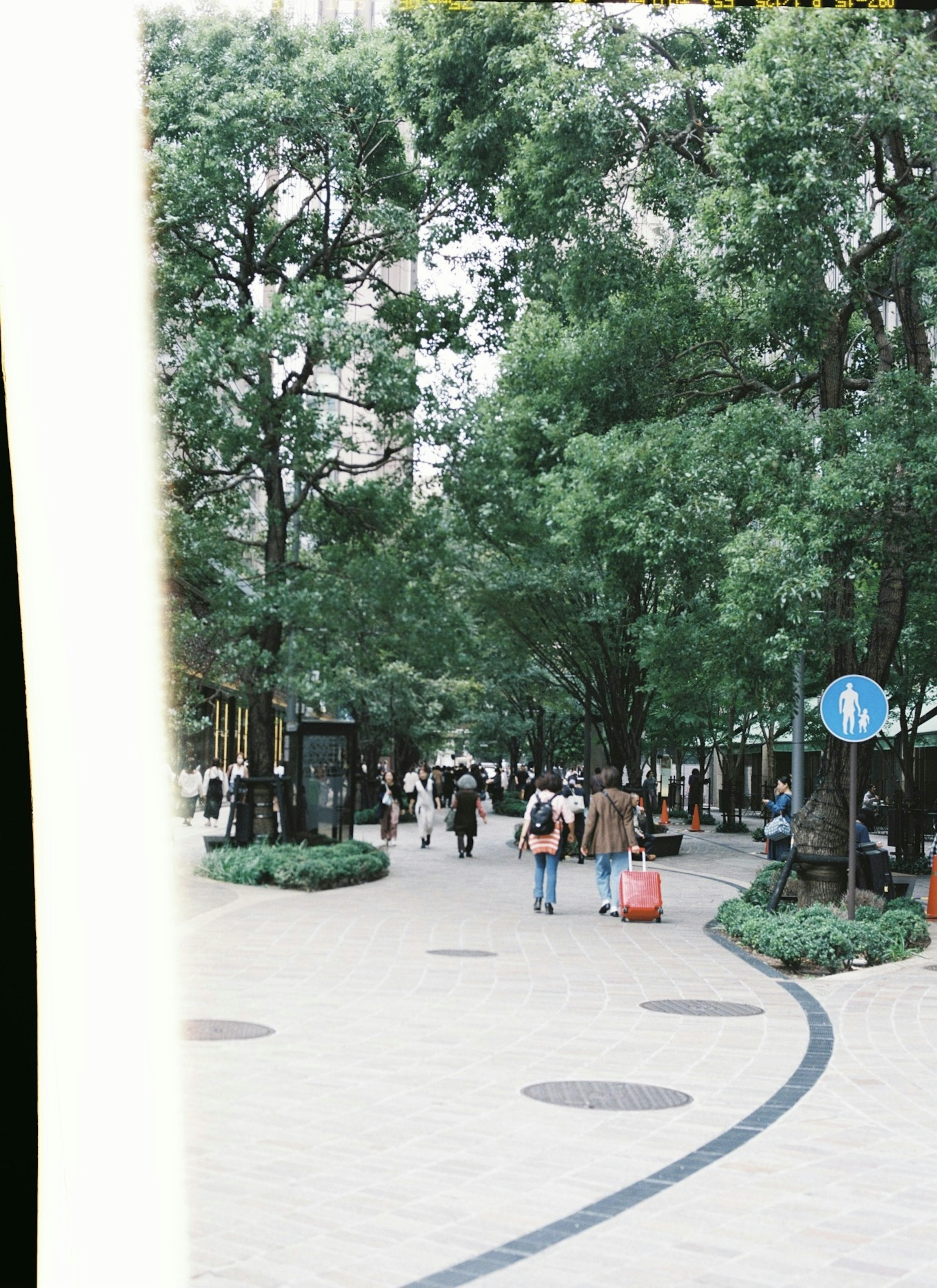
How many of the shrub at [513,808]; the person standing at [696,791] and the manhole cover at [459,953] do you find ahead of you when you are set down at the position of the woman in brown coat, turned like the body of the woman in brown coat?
2

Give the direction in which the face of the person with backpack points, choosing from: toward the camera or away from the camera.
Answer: away from the camera

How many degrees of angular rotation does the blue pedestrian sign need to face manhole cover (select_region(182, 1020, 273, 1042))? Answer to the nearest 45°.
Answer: approximately 45° to its right

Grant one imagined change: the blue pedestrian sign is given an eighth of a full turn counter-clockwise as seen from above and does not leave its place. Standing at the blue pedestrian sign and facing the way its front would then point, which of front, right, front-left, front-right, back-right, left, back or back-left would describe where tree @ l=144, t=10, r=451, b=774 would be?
back

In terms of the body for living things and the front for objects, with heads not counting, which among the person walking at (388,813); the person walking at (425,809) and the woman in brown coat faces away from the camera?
the woman in brown coat

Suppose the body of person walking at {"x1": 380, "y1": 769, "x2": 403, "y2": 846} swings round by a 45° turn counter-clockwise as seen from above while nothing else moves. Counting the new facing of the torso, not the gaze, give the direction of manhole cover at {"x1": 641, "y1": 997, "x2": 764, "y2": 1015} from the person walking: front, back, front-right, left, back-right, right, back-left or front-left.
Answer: front-right

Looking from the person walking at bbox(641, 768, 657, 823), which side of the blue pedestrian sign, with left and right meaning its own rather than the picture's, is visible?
back

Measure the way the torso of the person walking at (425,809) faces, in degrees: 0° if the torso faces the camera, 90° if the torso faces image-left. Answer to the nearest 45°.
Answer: approximately 0°

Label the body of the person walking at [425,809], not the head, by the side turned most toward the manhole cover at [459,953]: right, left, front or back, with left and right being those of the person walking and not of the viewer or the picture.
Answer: front

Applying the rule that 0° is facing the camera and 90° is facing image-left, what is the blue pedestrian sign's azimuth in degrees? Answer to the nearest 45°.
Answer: approximately 0°

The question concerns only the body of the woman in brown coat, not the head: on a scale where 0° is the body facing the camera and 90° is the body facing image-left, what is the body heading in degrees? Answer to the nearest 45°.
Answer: approximately 180°

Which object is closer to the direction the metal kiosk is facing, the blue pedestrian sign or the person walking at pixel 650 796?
the blue pedestrian sign

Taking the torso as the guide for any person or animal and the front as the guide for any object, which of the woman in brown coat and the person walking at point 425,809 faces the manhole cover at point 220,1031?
the person walking
